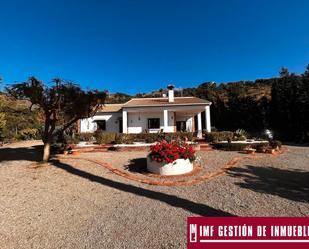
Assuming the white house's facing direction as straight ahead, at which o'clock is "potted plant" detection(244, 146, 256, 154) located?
The potted plant is roughly at 11 o'clock from the white house.

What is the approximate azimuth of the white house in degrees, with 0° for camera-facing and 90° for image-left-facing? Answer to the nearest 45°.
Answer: approximately 0°

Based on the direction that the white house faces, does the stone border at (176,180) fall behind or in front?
in front

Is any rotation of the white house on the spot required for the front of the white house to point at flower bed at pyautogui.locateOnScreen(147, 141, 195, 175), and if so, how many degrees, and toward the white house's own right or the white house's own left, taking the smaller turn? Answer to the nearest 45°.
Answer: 0° — it already faces it

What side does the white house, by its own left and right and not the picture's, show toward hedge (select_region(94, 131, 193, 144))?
front

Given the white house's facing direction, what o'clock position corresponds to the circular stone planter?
The circular stone planter is roughly at 12 o'clock from the white house.
